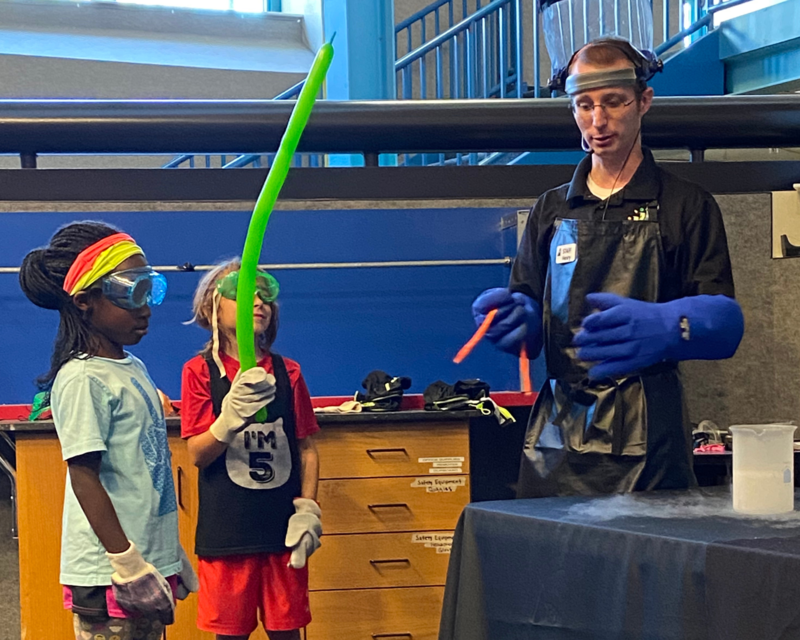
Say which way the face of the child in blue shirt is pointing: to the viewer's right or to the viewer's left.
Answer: to the viewer's right

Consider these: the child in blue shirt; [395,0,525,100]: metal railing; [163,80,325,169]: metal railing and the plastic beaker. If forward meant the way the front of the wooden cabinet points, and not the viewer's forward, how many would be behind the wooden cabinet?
2

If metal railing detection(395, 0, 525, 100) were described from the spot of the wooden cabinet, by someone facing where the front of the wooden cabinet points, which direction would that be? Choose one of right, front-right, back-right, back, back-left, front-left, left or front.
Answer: back

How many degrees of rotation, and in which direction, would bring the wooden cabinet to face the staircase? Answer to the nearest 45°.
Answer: approximately 135° to its left

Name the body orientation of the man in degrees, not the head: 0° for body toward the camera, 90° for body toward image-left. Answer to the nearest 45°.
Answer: approximately 45°

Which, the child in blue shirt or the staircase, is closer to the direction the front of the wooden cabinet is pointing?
the child in blue shirt

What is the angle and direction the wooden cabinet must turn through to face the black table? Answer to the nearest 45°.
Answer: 0° — it already faces it

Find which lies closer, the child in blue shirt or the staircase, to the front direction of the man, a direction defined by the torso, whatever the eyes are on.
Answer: the child in blue shirt

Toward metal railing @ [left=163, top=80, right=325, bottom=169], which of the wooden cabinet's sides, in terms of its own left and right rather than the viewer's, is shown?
back

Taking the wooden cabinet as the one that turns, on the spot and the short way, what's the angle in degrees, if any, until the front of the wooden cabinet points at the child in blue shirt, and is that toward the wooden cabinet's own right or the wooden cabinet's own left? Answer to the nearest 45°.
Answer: approximately 45° to the wooden cabinet's own right
